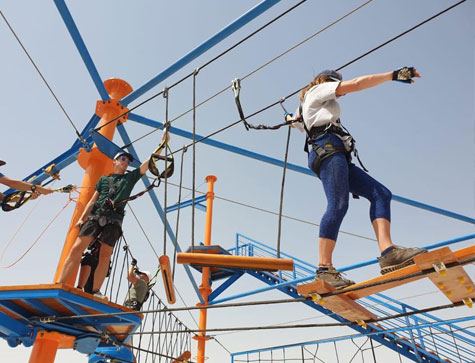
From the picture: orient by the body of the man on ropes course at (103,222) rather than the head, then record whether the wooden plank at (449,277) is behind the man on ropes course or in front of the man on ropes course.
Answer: in front

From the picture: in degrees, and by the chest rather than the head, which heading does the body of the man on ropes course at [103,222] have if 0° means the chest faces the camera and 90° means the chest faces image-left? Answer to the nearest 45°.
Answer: approximately 0°

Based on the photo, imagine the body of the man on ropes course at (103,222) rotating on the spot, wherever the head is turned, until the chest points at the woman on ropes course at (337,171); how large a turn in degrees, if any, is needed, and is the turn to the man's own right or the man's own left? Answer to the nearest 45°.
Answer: approximately 45° to the man's own left

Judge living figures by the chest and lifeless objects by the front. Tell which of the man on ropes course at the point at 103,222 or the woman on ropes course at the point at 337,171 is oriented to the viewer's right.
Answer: the woman on ropes course at the point at 337,171

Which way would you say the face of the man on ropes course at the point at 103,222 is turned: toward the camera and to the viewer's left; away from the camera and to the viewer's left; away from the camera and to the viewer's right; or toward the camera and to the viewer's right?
toward the camera and to the viewer's right

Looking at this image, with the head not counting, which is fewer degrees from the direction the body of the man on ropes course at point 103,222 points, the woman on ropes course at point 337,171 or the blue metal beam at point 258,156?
the woman on ropes course

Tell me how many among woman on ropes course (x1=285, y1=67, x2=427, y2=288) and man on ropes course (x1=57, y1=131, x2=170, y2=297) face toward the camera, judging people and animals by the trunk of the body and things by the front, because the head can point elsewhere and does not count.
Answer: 1

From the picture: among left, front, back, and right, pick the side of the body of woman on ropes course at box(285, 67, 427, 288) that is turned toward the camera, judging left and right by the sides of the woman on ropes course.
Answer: right
